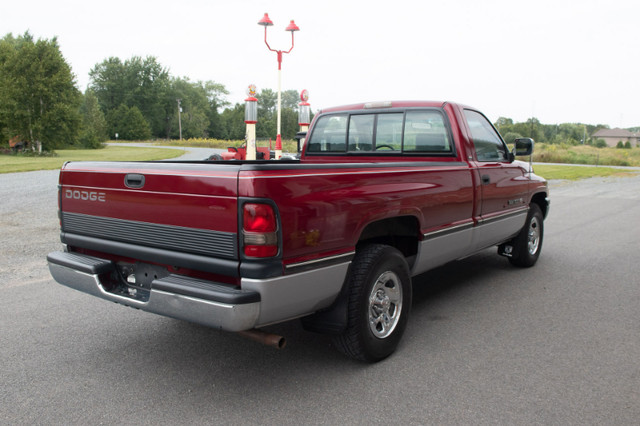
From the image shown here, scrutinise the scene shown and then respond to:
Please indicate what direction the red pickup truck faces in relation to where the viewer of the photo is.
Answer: facing away from the viewer and to the right of the viewer
